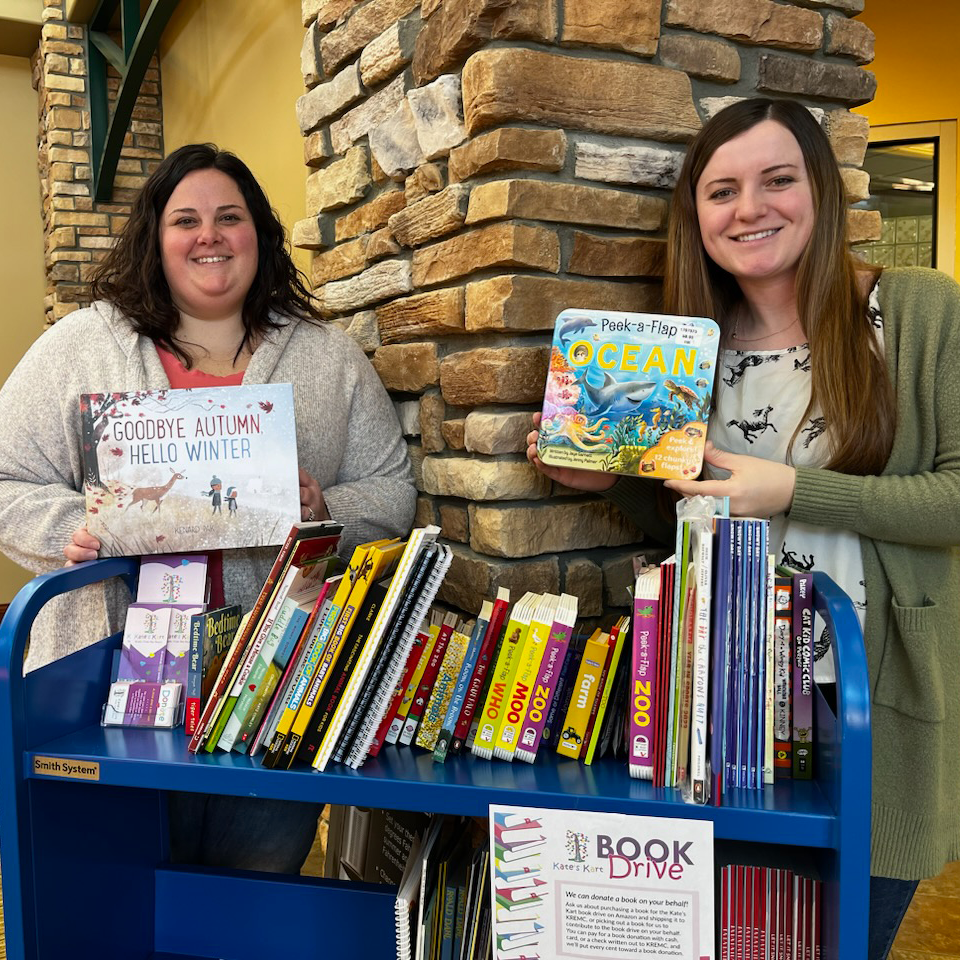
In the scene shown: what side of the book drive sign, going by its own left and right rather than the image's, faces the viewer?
front

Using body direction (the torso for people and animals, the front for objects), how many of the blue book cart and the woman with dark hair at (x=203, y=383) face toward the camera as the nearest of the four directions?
2

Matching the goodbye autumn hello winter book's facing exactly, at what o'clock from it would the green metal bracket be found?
The green metal bracket is roughly at 6 o'clock from the goodbye autumn hello winter book.

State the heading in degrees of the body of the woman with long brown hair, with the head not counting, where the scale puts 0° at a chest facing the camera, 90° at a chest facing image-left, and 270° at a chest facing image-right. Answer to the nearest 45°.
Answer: approximately 45°

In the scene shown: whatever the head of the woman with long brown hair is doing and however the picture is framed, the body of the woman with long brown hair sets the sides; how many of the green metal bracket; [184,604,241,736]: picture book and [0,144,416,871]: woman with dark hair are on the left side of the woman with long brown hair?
0

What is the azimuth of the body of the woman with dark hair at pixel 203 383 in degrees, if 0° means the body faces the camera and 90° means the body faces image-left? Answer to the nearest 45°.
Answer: approximately 0°

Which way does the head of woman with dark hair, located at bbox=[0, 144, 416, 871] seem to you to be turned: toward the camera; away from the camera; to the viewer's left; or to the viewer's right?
toward the camera

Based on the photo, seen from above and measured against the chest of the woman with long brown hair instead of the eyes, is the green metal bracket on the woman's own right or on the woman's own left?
on the woman's own right

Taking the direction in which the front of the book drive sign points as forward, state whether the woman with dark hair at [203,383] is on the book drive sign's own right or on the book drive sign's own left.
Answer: on the book drive sign's own right

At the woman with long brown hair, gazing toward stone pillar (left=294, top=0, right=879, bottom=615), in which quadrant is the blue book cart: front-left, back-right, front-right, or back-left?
front-left

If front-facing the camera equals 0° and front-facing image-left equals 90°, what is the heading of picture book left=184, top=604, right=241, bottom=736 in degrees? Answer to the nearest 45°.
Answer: approximately 315°

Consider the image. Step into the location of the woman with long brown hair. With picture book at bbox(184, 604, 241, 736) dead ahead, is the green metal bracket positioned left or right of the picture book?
right
